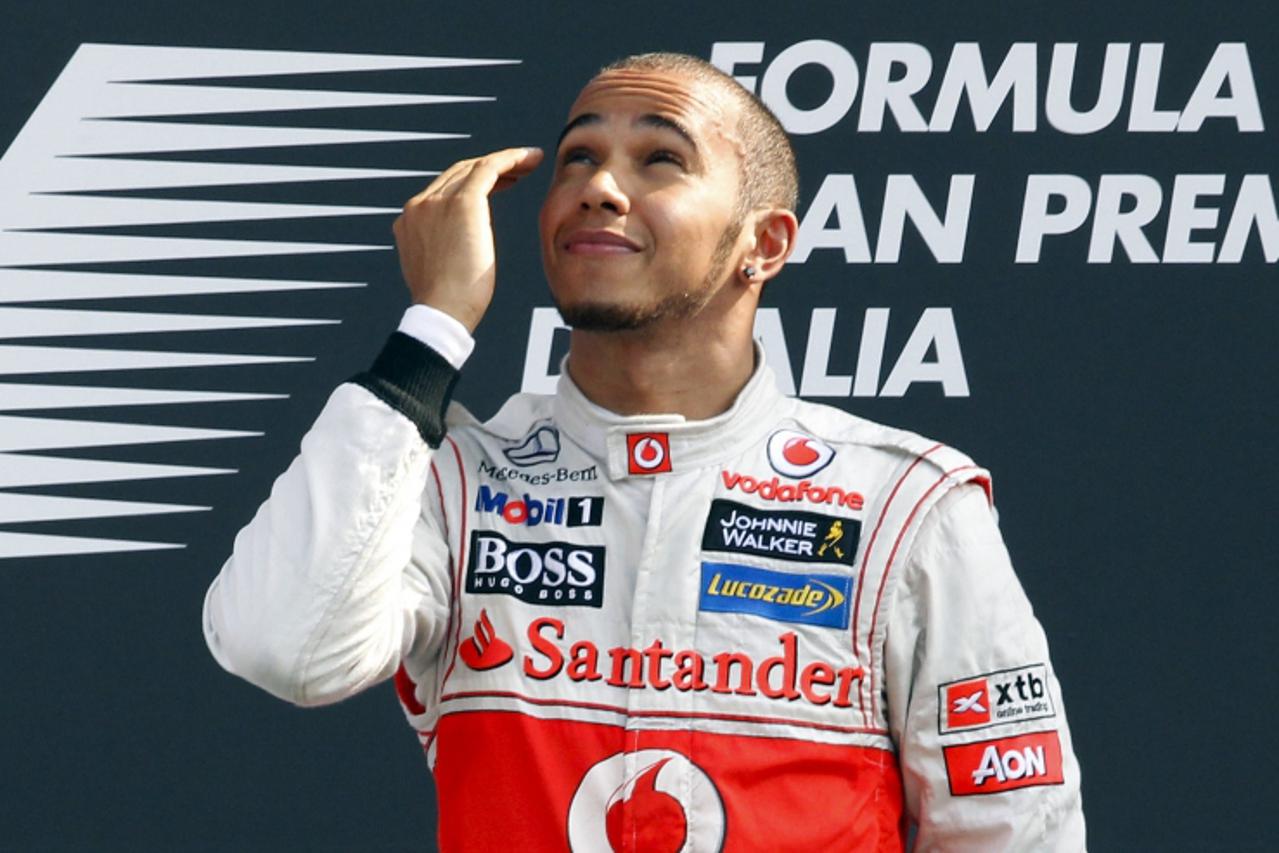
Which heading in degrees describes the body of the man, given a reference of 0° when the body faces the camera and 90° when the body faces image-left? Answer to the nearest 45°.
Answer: approximately 0°
